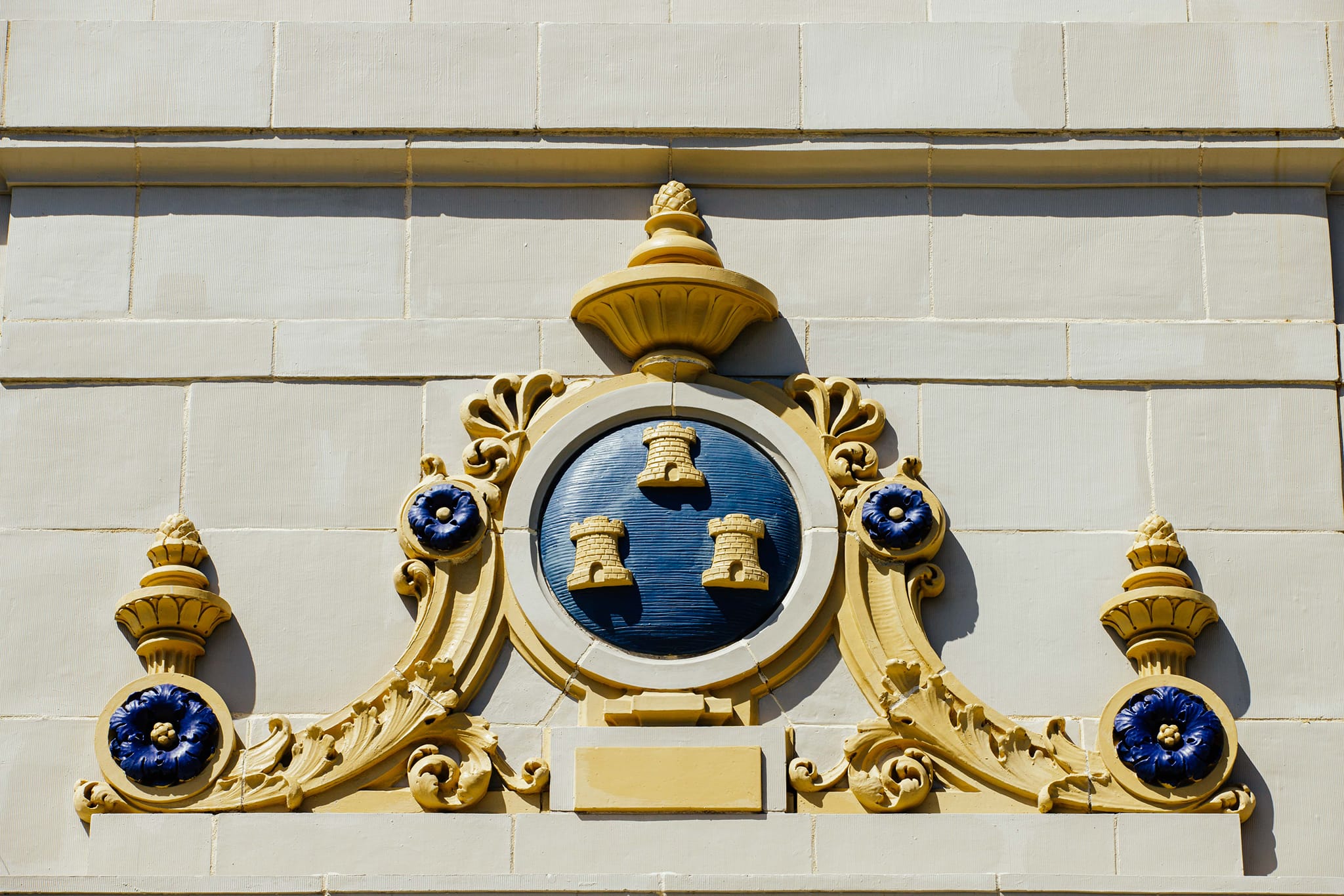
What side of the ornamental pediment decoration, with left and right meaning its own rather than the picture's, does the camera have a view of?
front
